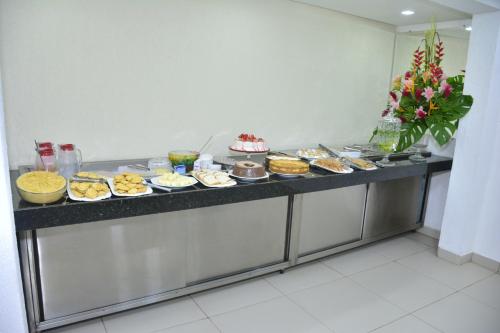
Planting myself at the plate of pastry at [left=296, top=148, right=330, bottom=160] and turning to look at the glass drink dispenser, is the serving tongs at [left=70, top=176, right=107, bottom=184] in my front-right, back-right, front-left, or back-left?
back-right

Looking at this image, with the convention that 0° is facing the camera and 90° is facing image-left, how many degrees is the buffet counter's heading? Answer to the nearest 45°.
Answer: approximately 315°

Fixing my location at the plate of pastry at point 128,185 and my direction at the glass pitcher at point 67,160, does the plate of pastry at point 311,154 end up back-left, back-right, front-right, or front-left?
back-right

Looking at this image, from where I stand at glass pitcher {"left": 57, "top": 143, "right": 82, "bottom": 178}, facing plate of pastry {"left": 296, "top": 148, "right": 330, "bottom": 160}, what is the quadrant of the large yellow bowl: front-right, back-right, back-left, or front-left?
back-right
